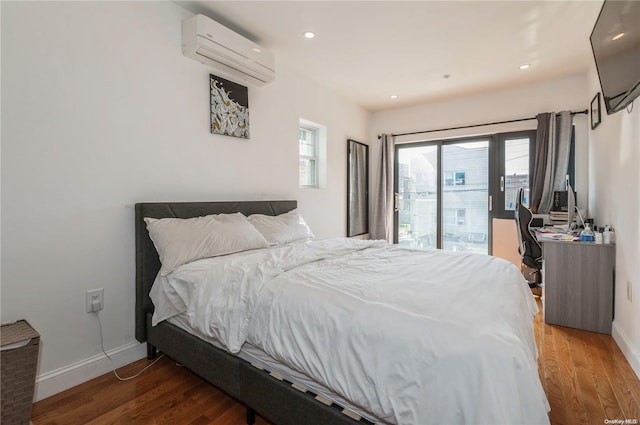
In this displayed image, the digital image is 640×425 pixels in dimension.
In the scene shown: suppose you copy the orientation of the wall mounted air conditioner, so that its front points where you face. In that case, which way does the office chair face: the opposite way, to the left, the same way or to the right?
the same way

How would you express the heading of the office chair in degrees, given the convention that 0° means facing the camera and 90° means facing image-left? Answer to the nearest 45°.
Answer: approximately 270°

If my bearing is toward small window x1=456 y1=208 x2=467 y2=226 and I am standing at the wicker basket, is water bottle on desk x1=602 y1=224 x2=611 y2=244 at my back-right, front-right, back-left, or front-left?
front-right

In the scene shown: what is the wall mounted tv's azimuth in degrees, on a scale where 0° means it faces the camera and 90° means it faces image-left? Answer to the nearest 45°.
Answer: approximately 45°

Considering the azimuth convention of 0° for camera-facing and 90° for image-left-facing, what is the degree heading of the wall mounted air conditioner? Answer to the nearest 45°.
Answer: approximately 315°

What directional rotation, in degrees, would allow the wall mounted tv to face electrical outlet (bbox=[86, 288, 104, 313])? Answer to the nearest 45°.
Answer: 0° — it already faces it

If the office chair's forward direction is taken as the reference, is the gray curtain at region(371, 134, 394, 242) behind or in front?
behind

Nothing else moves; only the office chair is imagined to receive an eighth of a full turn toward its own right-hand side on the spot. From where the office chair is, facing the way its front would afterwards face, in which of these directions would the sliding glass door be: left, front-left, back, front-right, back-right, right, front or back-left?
back

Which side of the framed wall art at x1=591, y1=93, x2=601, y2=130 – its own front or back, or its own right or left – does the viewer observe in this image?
left

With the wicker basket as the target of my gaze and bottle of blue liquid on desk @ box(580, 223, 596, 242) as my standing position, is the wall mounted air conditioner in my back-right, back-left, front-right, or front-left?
front-right

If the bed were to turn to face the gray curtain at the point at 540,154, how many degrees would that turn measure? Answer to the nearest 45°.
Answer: approximately 90° to its left

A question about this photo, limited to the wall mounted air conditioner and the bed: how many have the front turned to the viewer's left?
0

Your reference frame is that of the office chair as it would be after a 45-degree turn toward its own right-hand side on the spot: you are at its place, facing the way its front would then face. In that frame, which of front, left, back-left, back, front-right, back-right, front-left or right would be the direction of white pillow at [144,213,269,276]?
right

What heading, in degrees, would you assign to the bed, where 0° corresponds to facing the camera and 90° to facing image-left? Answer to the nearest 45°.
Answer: approximately 315°

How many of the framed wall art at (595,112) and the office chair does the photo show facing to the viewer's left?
1
